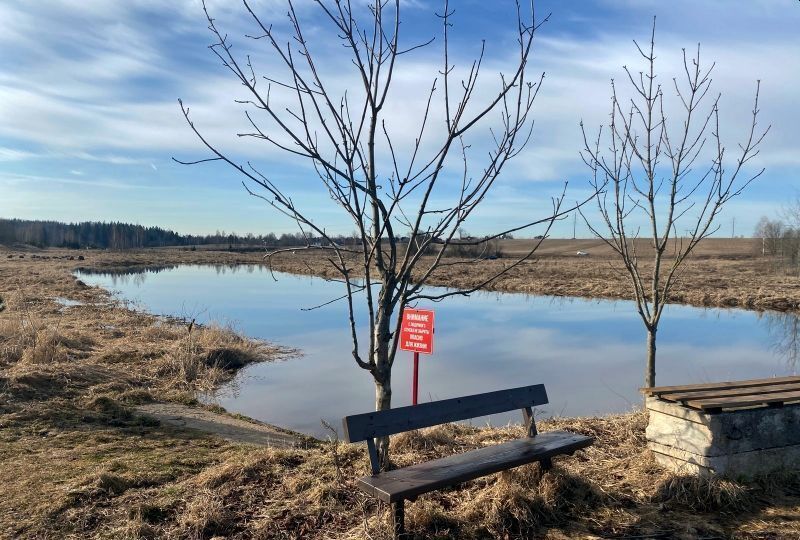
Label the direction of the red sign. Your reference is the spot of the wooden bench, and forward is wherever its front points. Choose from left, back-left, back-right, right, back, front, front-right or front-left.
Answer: back-left

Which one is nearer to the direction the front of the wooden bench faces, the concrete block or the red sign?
the concrete block

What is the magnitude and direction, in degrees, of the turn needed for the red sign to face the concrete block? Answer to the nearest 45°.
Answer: approximately 45° to its left

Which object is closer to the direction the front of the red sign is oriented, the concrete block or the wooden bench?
the wooden bench

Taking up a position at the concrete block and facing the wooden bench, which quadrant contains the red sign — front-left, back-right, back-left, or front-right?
front-right

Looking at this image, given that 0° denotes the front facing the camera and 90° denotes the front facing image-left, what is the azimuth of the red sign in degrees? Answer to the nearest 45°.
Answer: approximately 0°

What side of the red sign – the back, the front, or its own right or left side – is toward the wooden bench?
front

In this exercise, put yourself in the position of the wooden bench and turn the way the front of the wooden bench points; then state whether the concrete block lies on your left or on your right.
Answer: on your left

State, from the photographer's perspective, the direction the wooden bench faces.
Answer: facing the viewer and to the right of the viewer

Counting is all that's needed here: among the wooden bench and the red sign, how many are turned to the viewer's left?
0

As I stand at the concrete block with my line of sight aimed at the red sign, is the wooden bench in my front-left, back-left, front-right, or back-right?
front-left

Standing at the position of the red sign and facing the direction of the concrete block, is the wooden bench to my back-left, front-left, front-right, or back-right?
front-right
